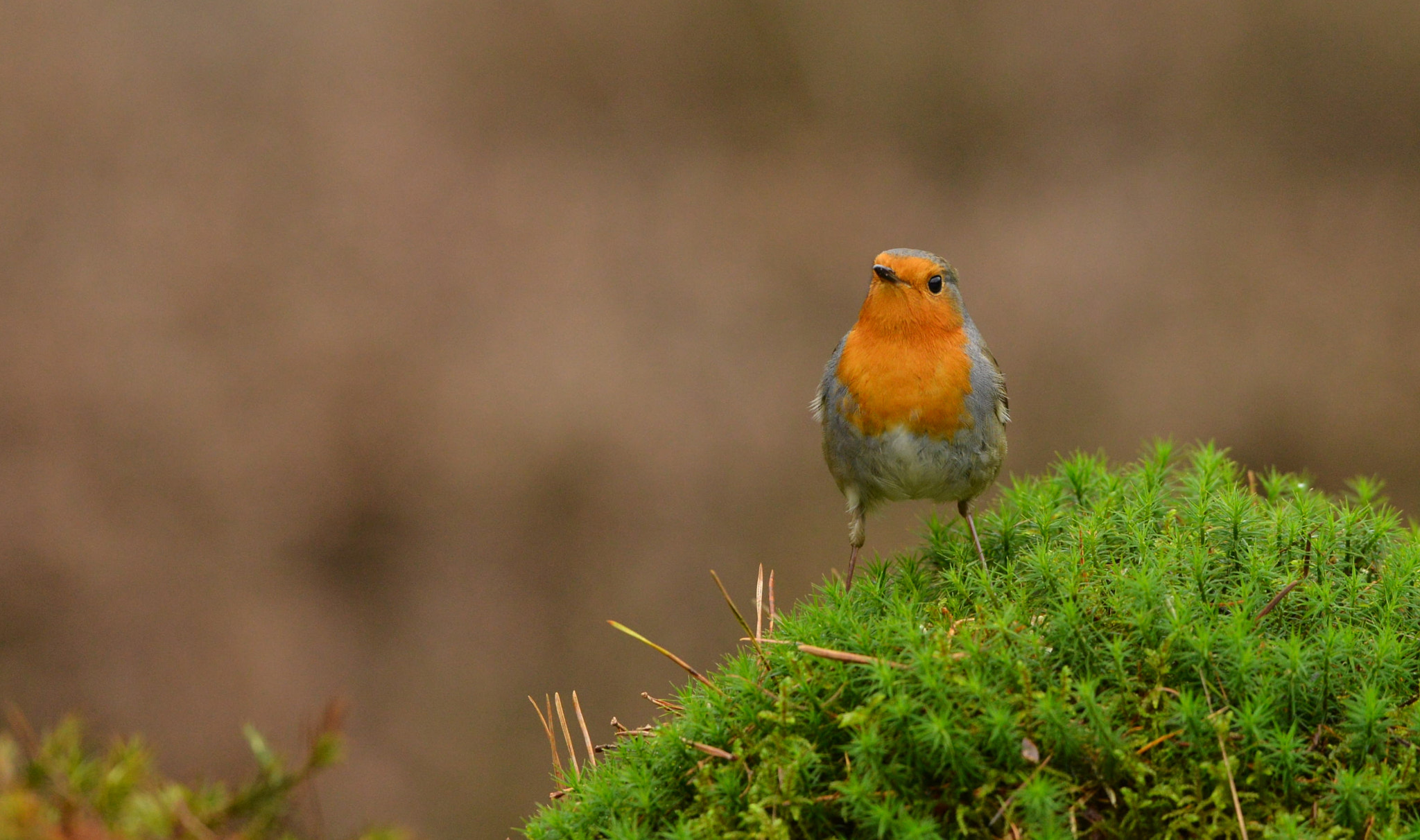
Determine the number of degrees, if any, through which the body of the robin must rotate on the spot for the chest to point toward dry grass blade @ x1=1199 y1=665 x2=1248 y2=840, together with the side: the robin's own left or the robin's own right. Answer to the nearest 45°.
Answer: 0° — it already faces it

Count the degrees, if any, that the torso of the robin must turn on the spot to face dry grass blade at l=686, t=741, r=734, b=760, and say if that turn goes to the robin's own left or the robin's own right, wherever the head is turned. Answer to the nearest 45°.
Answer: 0° — it already faces it

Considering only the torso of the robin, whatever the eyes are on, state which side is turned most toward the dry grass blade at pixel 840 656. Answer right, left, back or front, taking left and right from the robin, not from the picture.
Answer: front

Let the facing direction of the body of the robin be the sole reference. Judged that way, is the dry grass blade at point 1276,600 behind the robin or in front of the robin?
in front

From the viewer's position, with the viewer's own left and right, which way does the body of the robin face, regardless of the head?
facing the viewer

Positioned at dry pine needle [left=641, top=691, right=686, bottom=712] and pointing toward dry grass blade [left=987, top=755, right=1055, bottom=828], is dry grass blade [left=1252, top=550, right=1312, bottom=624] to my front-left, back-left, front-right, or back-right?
front-left

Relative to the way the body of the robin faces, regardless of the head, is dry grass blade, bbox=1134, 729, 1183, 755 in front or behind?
in front

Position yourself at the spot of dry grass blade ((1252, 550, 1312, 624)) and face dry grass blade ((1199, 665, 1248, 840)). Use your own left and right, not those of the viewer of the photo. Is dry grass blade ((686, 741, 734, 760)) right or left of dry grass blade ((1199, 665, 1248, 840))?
right
